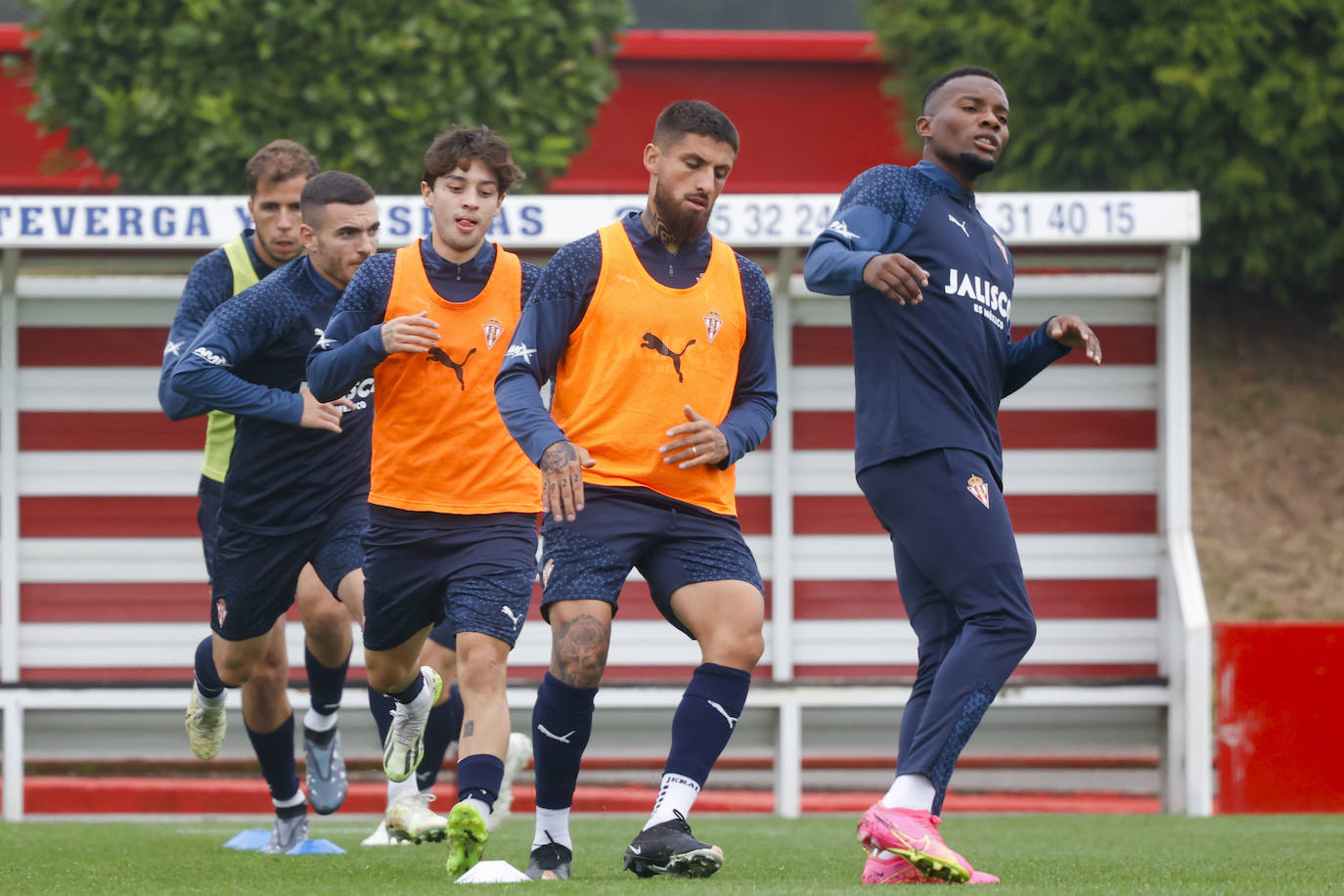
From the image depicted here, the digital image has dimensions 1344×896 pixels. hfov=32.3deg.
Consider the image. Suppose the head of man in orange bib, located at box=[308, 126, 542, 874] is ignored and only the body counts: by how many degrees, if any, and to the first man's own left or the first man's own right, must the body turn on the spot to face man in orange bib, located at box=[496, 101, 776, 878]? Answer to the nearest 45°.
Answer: approximately 45° to the first man's own left

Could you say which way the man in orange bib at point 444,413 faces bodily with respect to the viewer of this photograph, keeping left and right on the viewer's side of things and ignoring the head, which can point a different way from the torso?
facing the viewer

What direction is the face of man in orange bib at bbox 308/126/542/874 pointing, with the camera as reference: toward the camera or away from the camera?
toward the camera
